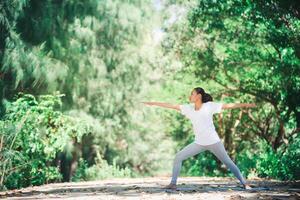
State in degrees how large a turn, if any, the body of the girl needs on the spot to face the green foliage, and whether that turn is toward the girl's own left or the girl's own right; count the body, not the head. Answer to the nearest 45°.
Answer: approximately 180°

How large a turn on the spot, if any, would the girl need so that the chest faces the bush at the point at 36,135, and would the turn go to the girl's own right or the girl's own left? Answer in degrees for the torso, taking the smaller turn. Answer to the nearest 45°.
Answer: approximately 135° to the girl's own right

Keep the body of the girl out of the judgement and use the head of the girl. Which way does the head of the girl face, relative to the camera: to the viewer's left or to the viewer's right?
to the viewer's left

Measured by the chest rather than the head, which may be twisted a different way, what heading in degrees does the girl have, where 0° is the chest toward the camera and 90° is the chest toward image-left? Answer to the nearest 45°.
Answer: approximately 0°
